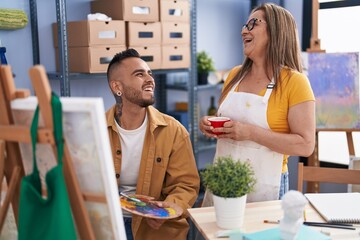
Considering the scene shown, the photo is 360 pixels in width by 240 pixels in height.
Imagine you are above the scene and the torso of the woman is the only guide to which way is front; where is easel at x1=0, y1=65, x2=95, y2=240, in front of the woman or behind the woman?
in front

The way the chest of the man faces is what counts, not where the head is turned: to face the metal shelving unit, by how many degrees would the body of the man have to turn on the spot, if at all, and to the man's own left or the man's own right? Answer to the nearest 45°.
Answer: approximately 135° to the man's own right

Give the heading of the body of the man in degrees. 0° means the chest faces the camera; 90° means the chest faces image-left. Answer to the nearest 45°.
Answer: approximately 45°

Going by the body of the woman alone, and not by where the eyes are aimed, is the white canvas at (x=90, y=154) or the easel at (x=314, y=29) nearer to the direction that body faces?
the white canvas

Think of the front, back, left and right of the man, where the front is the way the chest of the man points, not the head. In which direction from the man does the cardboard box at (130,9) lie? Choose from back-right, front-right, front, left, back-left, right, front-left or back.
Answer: back-right

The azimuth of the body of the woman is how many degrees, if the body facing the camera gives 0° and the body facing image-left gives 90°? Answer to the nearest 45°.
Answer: approximately 45°

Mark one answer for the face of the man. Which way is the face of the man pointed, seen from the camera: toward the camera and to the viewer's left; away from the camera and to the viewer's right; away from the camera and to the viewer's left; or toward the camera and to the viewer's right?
toward the camera and to the viewer's right

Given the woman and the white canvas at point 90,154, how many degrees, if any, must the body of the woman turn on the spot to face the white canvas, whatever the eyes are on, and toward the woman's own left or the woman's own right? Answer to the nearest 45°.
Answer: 0° — they already face it
